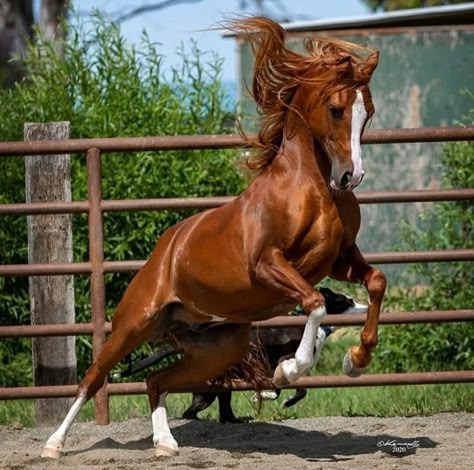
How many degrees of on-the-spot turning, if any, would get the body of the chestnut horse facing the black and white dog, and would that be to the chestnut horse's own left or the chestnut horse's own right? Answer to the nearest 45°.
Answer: approximately 135° to the chestnut horse's own left

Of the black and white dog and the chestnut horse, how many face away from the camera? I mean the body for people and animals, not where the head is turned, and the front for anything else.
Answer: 0

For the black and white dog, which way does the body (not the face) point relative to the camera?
to the viewer's right

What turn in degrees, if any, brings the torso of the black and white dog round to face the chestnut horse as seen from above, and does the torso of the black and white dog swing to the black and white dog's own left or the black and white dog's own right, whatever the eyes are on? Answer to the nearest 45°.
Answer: approximately 90° to the black and white dog's own right

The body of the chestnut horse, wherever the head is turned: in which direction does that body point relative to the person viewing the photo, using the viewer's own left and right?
facing the viewer and to the right of the viewer
